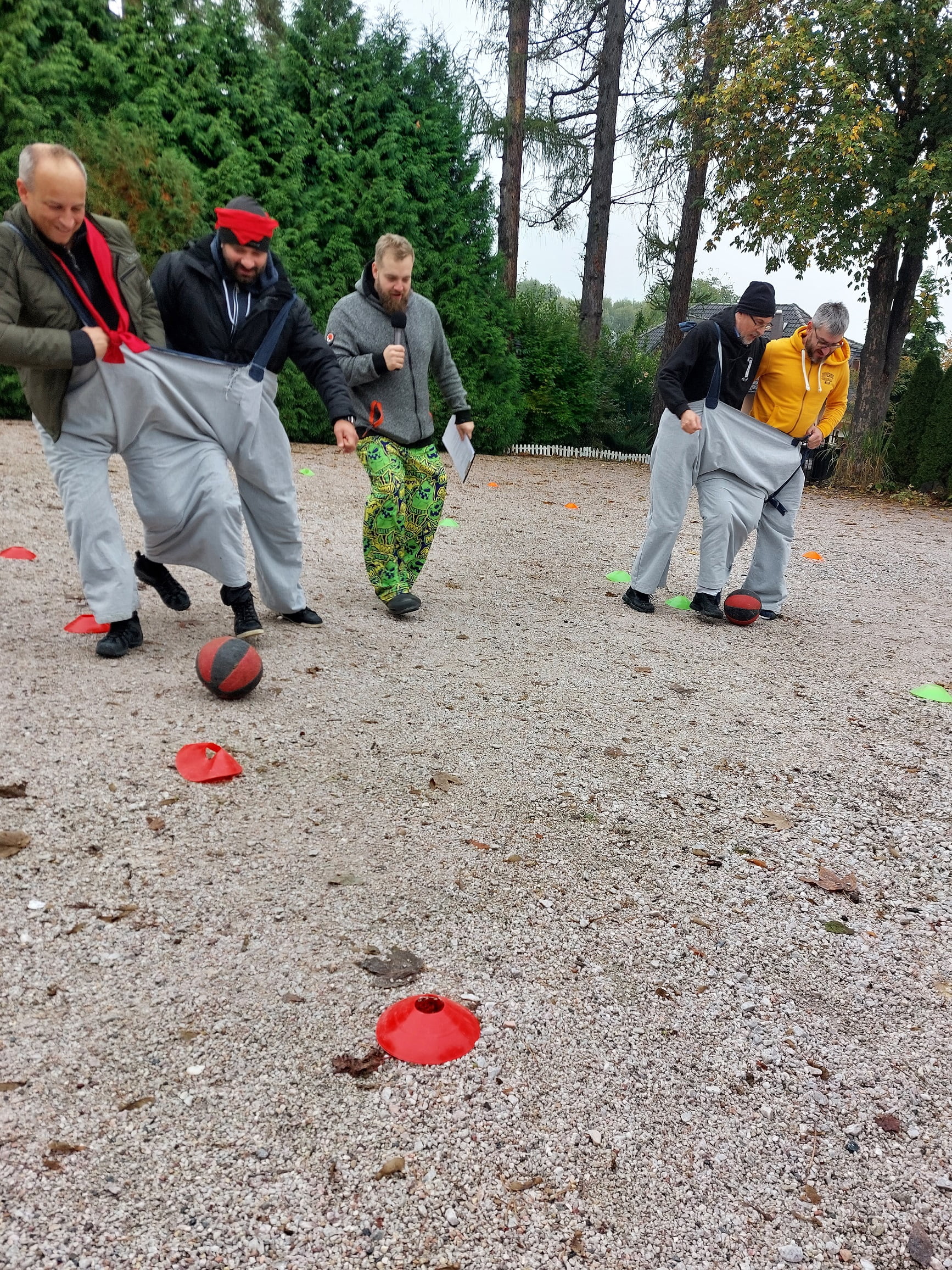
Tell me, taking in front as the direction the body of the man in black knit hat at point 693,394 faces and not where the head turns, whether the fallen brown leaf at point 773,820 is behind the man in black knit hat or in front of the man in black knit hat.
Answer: in front

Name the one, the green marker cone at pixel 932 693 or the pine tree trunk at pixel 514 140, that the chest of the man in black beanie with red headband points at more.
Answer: the green marker cone

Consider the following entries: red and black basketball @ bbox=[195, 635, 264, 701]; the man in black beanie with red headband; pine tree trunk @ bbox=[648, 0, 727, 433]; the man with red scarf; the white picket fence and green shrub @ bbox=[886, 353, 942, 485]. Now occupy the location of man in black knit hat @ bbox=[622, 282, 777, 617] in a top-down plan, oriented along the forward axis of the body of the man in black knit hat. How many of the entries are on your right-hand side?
3

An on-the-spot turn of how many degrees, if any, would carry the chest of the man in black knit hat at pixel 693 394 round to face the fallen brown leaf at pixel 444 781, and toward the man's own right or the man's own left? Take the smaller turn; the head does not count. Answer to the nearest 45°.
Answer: approximately 45° to the man's own right

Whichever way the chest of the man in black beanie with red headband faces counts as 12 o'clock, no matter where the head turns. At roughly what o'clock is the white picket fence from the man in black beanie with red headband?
The white picket fence is roughly at 7 o'clock from the man in black beanie with red headband.

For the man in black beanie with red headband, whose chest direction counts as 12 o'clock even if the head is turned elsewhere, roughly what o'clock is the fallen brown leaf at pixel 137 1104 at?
The fallen brown leaf is roughly at 12 o'clock from the man in black beanie with red headband.

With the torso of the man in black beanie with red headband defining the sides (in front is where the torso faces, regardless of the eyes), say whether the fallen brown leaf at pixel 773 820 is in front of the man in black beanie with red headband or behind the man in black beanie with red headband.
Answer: in front

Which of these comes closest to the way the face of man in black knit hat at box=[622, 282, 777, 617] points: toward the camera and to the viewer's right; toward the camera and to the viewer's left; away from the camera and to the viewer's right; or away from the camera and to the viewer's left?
toward the camera and to the viewer's right

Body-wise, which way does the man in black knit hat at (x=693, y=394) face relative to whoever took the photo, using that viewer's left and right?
facing the viewer and to the right of the viewer

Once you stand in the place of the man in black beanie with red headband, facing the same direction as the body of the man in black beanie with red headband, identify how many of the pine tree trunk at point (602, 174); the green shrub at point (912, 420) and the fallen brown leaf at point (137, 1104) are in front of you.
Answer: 1

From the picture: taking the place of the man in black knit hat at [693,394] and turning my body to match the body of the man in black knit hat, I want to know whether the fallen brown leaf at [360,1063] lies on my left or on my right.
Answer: on my right

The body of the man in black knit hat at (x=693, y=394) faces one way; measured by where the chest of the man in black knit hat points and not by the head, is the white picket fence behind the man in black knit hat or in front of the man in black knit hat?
behind

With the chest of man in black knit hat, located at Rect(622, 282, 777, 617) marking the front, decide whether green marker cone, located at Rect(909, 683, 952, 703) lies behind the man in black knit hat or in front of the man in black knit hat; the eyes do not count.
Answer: in front

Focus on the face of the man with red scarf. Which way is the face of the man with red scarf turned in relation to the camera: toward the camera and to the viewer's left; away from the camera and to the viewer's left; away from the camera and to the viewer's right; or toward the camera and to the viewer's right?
toward the camera and to the viewer's right

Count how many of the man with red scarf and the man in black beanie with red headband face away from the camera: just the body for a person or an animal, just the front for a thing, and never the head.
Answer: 0

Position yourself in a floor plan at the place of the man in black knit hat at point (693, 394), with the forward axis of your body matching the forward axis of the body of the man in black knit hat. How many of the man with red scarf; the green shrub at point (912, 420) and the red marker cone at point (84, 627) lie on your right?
2

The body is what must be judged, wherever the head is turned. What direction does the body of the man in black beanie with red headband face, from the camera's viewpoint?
toward the camera
